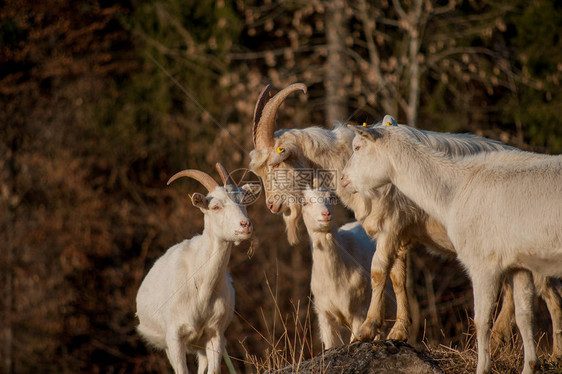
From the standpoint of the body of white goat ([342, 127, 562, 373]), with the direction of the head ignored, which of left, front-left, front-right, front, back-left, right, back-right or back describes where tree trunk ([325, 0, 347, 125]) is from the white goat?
right

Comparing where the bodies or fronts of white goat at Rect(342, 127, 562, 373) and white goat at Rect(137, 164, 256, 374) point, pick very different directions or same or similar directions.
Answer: very different directions

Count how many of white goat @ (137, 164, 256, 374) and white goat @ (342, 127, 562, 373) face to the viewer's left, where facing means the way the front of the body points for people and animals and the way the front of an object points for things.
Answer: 1

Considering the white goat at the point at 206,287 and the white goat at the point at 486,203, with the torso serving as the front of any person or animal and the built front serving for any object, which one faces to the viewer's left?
the white goat at the point at 486,203

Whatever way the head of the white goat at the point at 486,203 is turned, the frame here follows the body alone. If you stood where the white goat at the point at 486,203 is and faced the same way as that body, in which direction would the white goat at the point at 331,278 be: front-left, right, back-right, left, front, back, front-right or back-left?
front-right

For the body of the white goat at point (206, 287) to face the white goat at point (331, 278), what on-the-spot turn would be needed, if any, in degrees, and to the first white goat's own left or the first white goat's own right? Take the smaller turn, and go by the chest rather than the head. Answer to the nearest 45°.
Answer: approximately 45° to the first white goat's own left

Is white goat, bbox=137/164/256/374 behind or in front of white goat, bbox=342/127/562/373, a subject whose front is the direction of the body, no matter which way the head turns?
in front

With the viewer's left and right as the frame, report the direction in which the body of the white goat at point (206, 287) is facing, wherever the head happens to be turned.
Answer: facing the viewer and to the right of the viewer

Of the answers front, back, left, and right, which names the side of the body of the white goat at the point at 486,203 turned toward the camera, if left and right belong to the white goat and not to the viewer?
left

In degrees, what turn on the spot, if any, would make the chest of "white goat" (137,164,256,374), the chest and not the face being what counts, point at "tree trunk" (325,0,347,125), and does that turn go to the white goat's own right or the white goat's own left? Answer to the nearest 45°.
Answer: approximately 135° to the white goat's own left

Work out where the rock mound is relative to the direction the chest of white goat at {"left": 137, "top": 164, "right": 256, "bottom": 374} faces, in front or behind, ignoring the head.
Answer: in front
